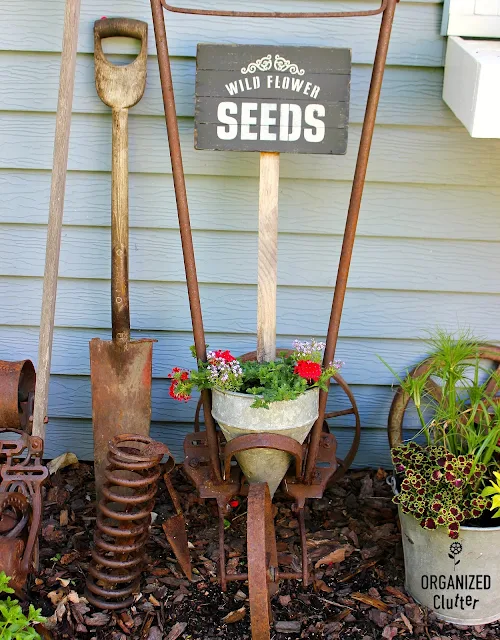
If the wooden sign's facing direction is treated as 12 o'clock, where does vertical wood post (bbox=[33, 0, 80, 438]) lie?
The vertical wood post is roughly at 3 o'clock from the wooden sign.

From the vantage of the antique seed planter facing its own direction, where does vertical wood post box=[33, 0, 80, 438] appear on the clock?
The vertical wood post is roughly at 3 o'clock from the antique seed planter.

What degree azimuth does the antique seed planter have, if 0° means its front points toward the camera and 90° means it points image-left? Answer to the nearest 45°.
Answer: approximately 0°

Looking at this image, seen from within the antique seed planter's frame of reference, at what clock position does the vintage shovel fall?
The vintage shovel is roughly at 4 o'clock from the antique seed planter.

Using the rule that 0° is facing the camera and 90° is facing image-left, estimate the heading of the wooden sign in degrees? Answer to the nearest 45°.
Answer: approximately 0°
